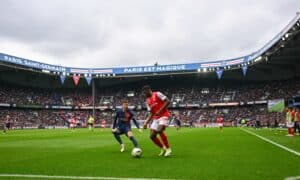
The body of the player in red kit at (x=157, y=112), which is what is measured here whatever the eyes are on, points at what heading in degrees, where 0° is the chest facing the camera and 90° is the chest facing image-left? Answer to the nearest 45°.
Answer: approximately 45°
